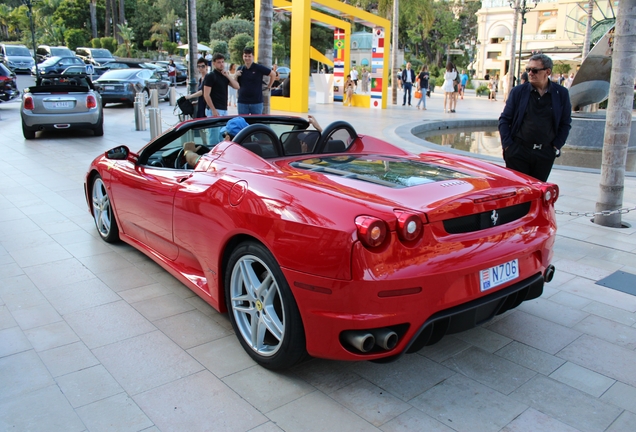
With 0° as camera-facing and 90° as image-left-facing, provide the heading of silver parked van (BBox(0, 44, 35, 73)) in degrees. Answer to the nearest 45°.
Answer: approximately 315°

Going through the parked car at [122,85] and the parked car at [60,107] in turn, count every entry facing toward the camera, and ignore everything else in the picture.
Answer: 0

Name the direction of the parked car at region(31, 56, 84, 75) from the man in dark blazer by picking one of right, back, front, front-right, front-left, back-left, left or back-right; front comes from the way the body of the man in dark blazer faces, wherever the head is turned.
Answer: back-right

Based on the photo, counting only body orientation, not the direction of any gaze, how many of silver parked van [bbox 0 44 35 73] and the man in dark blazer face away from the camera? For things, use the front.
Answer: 0

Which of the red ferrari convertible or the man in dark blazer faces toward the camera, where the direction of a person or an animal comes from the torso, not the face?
the man in dark blazer

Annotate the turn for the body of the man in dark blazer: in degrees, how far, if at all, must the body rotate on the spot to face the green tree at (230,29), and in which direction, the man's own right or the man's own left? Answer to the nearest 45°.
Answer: approximately 135° to the man's own right

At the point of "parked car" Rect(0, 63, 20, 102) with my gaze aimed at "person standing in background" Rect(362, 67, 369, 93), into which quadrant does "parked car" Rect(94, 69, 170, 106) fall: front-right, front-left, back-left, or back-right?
front-right

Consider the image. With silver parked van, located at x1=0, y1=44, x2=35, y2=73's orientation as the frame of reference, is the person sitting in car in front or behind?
in front

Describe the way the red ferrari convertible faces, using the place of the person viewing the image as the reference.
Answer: facing away from the viewer and to the left of the viewer

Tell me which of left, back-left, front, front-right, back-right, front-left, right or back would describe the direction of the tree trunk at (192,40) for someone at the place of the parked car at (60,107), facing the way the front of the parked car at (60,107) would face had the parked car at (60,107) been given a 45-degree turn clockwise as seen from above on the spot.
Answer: front

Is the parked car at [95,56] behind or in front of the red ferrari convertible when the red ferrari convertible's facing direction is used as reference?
in front

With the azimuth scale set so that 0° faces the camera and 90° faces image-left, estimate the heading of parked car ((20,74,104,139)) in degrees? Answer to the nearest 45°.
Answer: approximately 180°

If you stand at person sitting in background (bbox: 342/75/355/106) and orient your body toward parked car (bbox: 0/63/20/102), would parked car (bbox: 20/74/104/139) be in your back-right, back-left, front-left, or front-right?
front-left

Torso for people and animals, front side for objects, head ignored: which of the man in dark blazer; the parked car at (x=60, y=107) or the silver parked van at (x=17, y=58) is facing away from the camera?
the parked car

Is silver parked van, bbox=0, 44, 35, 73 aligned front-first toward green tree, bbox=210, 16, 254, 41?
no
